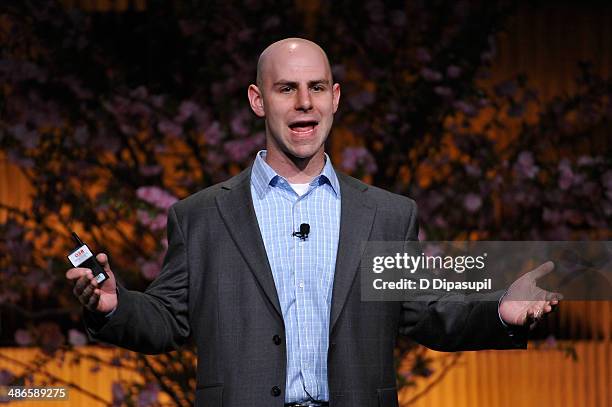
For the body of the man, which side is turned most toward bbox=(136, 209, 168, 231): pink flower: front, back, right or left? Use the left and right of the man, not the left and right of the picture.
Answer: back

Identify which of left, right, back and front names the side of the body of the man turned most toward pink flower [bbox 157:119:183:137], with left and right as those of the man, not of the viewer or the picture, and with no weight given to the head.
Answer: back

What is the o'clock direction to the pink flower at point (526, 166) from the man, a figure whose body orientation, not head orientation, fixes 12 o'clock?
The pink flower is roughly at 7 o'clock from the man.

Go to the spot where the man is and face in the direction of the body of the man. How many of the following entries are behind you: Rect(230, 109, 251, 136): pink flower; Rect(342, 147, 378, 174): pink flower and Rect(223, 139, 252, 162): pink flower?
3

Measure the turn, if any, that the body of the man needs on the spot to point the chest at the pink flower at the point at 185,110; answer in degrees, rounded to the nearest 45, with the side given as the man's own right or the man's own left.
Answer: approximately 180°

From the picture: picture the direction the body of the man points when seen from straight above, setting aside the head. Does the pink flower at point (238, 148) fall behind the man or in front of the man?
behind

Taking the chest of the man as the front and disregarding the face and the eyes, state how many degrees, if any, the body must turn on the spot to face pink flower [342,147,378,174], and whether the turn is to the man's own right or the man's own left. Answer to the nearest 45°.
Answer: approximately 180°

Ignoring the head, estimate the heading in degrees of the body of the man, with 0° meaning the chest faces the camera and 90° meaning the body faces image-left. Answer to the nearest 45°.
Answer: approximately 0°
